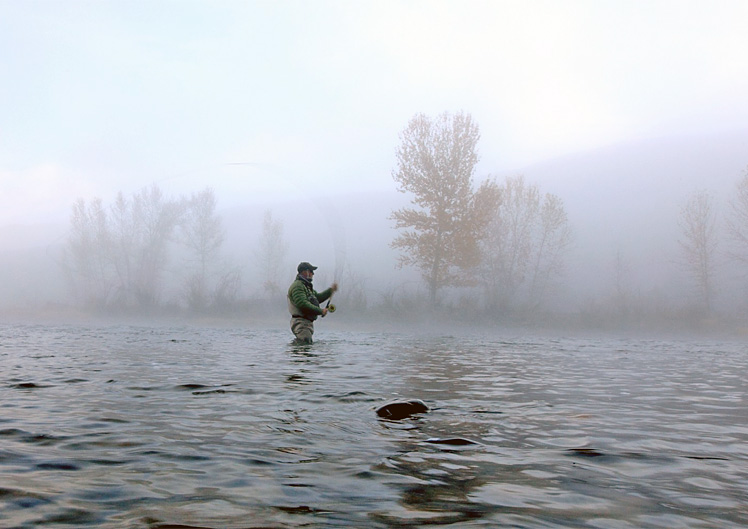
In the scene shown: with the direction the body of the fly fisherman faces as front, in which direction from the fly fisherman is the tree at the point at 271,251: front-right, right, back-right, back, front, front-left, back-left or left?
left

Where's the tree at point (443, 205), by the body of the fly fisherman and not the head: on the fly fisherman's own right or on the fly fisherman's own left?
on the fly fisherman's own left

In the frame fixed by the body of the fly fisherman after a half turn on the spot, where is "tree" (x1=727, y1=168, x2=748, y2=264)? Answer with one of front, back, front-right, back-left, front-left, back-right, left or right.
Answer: back-right

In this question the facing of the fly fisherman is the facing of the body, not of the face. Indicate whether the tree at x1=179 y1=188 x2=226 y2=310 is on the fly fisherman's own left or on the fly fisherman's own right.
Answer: on the fly fisherman's own left

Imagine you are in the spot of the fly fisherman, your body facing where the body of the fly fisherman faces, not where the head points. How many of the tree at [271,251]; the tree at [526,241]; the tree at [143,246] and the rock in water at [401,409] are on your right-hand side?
1

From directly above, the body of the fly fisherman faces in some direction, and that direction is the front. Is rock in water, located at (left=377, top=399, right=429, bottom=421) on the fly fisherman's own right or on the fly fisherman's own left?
on the fly fisherman's own right

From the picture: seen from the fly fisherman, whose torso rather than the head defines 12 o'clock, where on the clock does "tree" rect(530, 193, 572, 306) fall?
The tree is roughly at 10 o'clock from the fly fisherman.

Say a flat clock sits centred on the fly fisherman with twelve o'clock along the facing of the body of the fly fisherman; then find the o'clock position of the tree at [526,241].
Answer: The tree is roughly at 10 o'clock from the fly fisherman.

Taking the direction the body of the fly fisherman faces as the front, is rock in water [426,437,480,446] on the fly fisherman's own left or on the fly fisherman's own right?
on the fly fisherman's own right

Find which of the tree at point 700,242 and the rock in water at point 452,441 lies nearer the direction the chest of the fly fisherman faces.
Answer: the tree

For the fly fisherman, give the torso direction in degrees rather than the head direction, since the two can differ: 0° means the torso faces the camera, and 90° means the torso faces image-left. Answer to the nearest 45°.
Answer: approximately 270°
